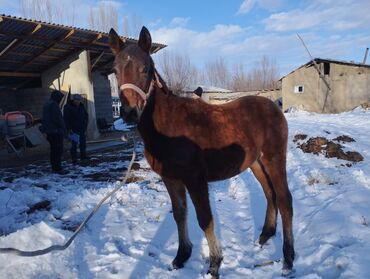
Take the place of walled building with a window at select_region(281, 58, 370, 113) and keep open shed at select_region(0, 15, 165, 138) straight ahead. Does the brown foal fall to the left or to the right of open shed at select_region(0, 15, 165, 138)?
left

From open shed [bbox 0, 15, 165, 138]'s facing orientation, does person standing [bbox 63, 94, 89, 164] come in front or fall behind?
in front

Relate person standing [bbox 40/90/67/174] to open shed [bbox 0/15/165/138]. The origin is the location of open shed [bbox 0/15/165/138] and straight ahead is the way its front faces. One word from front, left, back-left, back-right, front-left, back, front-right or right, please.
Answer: front-right

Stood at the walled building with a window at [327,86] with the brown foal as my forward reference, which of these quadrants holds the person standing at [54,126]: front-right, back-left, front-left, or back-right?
front-right

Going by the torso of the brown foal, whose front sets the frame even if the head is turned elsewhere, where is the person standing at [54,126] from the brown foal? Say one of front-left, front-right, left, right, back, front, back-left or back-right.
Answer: right

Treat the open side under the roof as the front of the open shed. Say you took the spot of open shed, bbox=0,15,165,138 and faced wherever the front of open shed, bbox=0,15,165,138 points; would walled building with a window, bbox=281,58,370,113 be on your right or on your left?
on your left

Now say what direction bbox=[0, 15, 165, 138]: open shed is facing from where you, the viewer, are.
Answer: facing the viewer and to the right of the viewer

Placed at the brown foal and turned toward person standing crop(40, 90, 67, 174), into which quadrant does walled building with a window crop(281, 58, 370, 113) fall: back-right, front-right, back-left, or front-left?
front-right

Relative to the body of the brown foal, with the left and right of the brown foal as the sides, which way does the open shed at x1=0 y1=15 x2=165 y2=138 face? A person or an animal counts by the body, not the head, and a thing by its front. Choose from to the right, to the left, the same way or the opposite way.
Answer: to the left
